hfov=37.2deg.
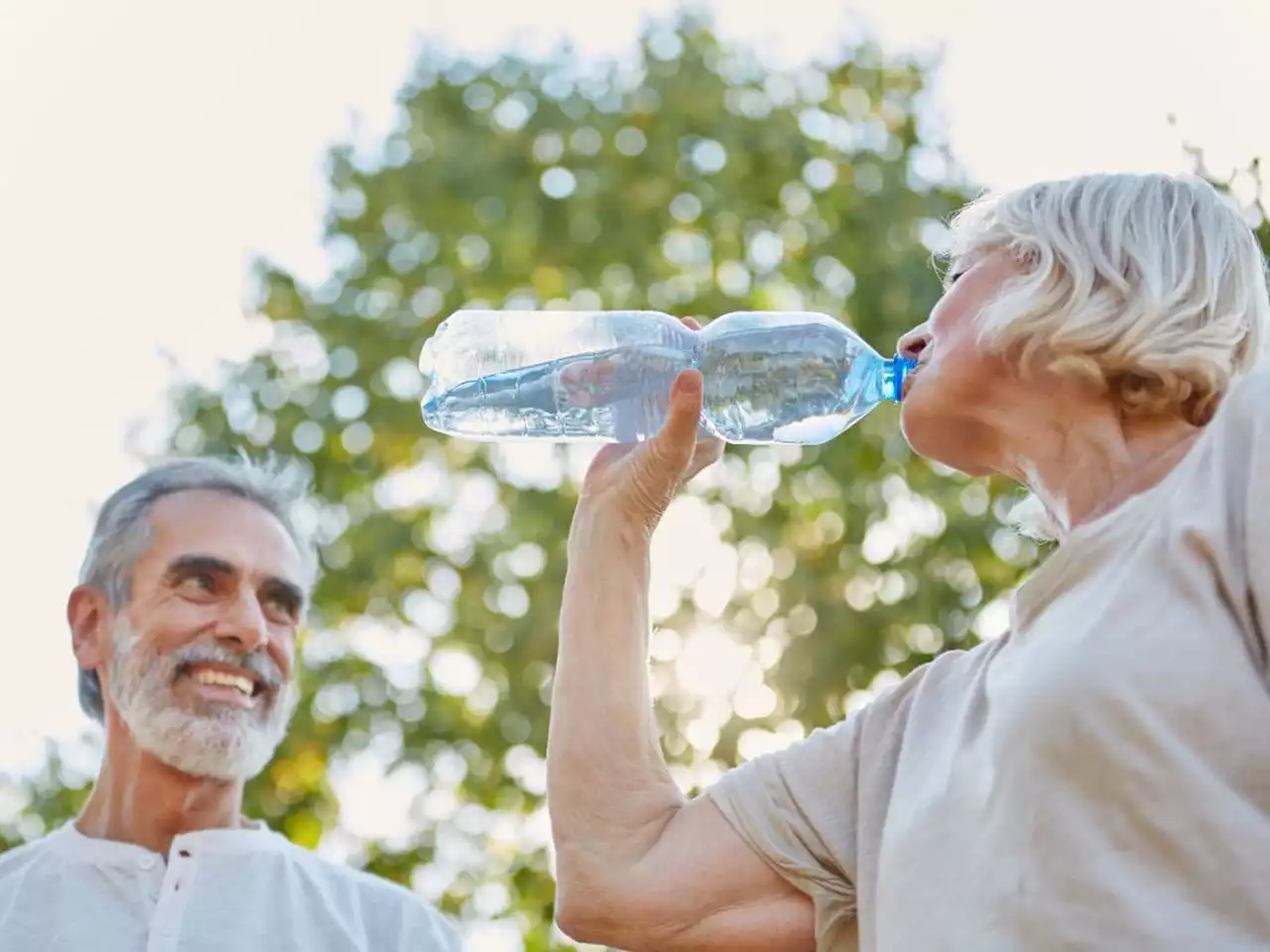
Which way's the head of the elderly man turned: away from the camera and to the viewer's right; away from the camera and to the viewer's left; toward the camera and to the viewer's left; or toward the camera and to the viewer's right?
toward the camera and to the viewer's right

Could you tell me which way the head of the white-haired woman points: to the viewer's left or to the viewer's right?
to the viewer's left

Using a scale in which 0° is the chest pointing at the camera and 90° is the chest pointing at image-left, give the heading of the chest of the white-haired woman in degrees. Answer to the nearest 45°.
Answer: approximately 45°
